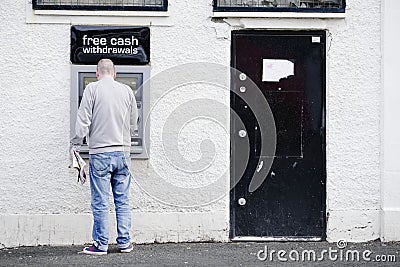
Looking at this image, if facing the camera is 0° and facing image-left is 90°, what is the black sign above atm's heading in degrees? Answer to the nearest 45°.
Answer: approximately 0°

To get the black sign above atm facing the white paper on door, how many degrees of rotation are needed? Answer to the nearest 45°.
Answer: approximately 90° to its left

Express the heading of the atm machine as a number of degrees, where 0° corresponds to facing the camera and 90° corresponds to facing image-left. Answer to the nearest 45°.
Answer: approximately 0°

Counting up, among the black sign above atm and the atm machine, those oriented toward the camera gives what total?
2

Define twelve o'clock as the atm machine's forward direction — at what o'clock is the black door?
The black door is roughly at 9 o'clock from the atm machine.
